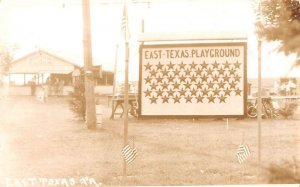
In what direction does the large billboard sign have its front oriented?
toward the camera
